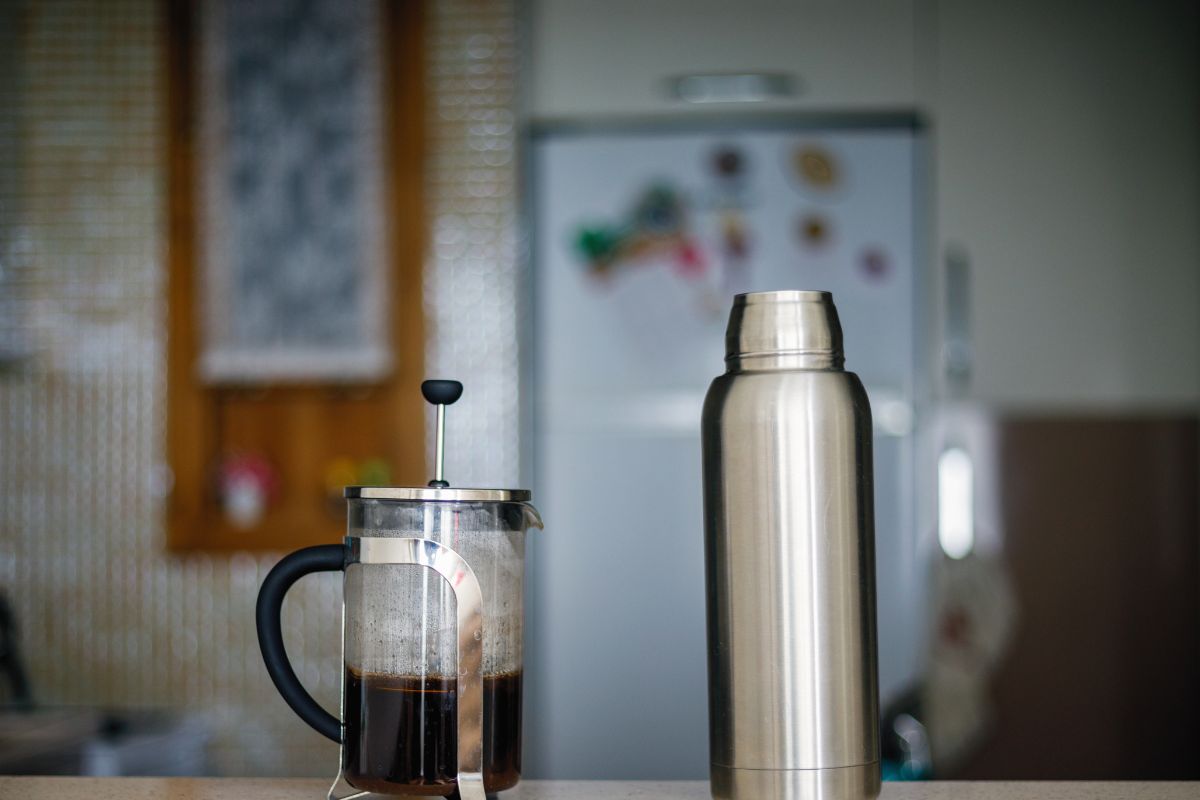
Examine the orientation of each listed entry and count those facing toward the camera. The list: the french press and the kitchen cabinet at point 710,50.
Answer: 1

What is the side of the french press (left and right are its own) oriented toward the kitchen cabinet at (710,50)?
left

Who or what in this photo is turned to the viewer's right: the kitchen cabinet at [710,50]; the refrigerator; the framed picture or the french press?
the french press

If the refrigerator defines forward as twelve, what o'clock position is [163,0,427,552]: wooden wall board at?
The wooden wall board is roughly at 3 o'clock from the refrigerator.

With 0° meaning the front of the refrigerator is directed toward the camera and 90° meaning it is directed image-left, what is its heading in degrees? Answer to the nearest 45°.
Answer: approximately 0°

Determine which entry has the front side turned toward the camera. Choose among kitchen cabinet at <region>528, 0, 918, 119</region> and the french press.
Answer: the kitchen cabinet

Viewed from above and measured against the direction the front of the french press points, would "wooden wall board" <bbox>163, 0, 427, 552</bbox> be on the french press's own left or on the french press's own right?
on the french press's own left

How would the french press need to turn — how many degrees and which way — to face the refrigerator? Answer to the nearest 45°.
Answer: approximately 90° to its left

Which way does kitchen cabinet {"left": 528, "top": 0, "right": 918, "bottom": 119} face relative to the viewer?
toward the camera

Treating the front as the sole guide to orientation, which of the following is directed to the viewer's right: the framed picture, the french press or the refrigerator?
the french press

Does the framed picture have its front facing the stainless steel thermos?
yes

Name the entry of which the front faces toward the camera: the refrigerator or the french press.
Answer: the refrigerator

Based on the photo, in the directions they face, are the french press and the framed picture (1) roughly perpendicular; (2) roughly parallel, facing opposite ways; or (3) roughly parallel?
roughly perpendicular

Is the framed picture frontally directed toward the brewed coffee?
yes

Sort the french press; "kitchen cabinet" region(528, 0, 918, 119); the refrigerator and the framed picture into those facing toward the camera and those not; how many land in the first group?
3

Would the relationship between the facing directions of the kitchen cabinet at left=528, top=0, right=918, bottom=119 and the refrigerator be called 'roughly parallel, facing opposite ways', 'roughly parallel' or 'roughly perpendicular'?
roughly parallel

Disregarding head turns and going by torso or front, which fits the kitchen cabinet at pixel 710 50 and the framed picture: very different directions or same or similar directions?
same or similar directions

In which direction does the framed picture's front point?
toward the camera

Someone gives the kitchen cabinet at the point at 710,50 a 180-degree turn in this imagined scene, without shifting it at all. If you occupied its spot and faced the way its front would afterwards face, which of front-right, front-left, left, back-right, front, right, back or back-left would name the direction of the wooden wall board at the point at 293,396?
left

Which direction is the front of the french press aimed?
to the viewer's right
